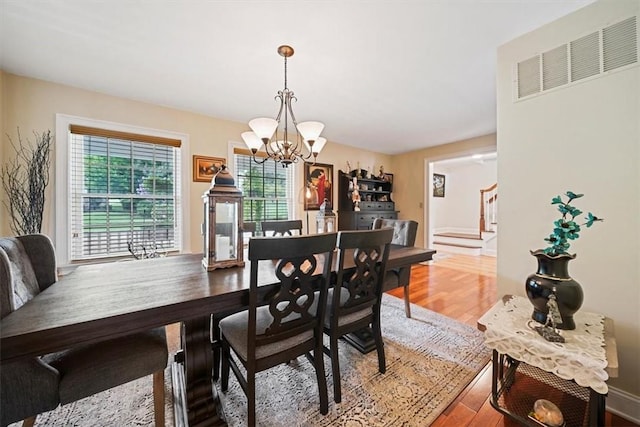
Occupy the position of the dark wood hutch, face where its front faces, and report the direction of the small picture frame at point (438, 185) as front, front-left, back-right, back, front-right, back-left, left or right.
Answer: left

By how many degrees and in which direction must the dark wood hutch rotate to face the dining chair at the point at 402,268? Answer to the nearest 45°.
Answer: approximately 45° to its right

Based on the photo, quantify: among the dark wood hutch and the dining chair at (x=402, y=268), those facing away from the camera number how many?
0

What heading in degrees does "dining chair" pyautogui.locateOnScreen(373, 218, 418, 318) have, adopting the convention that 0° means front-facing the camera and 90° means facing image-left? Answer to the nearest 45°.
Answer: approximately 45°

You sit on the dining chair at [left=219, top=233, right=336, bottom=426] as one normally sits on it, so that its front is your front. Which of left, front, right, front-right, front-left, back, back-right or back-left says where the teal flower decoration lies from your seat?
back-right

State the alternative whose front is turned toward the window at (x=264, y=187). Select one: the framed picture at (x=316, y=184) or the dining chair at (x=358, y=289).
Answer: the dining chair

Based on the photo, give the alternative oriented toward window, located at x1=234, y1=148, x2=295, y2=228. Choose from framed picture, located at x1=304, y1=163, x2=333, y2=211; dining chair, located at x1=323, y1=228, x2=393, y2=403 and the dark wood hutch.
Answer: the dining chair

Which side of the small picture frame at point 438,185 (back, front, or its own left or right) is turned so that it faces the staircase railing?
left

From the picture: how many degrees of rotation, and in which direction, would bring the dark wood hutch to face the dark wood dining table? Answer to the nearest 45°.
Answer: approximately 45° to its right

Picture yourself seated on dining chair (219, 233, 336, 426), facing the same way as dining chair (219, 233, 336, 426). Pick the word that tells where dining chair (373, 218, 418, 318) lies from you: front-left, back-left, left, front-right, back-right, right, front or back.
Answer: right

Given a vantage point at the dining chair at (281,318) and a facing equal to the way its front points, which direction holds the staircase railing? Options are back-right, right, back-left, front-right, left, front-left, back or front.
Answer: right

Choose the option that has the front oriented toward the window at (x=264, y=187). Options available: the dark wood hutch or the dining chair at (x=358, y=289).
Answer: the dining chair

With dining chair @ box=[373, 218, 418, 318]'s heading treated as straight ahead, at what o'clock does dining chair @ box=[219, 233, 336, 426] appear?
dining chair @ box=[219, 233, 336, 426] is roughly at 11 o'clock from dining chair @ box=[373, 218, 418, 318].

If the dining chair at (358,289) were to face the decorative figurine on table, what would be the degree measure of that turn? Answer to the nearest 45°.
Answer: approximately 135° to its right

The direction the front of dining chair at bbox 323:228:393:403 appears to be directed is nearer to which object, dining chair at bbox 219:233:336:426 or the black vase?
the dining chair

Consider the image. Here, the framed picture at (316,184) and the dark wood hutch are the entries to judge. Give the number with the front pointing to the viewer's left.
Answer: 0

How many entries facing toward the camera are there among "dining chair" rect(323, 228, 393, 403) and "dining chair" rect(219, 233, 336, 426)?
0

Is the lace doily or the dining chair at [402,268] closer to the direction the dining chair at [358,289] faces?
the dining chair
